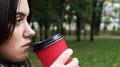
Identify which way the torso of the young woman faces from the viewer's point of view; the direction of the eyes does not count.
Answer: to the viewer's right

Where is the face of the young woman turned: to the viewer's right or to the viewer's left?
to the viewer's right
